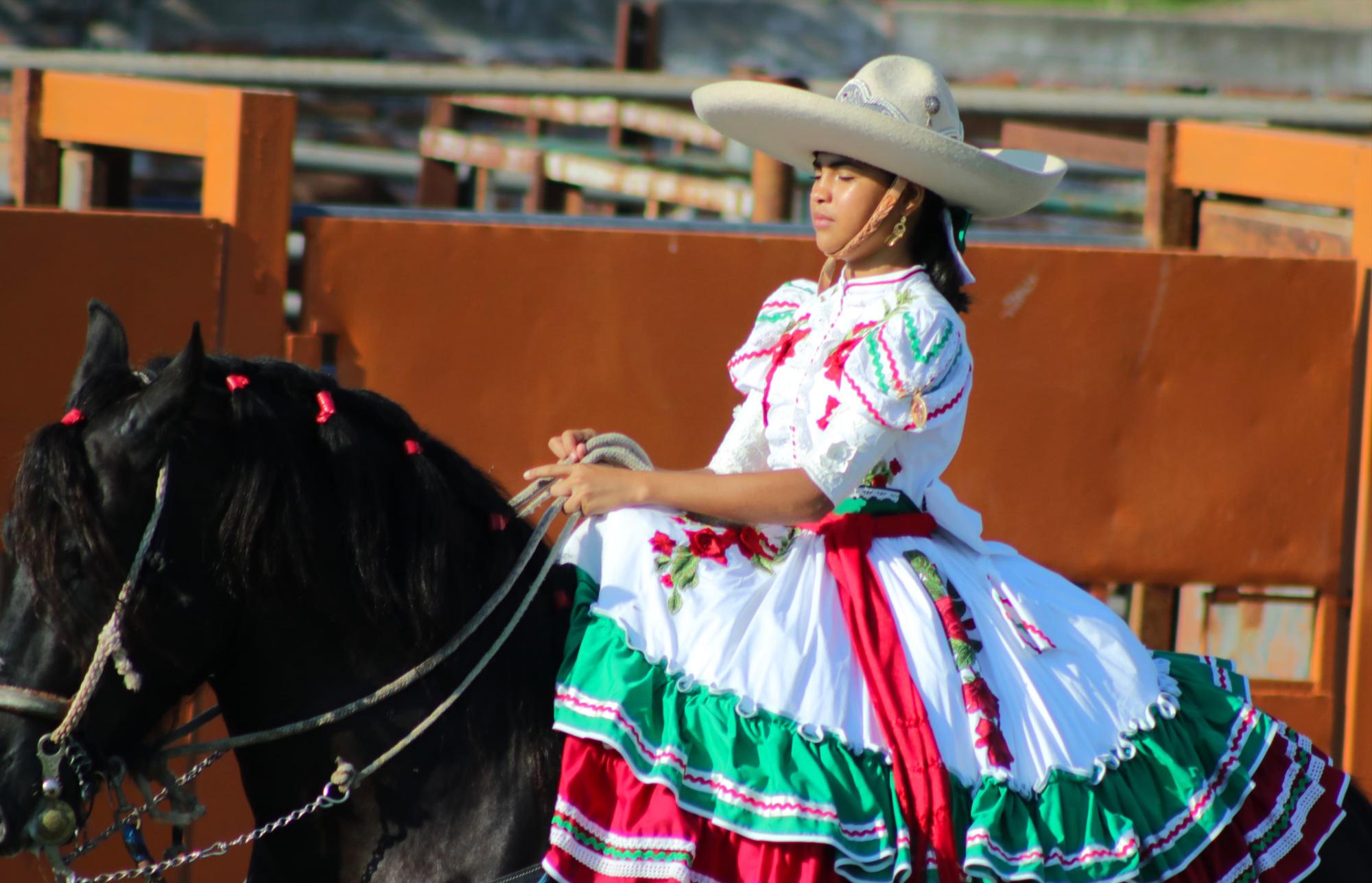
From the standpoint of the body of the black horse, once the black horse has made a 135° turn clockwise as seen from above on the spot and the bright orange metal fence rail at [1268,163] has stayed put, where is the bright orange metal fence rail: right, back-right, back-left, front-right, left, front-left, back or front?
front

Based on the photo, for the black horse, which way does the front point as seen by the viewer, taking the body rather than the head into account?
to the viewer's left

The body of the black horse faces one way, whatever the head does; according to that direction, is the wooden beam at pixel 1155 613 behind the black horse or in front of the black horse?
behind

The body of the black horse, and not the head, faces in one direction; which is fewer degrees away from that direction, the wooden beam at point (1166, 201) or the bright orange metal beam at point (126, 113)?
the bright orange metal beam

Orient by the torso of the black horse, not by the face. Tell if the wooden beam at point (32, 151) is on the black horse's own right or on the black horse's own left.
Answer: on the black horse's own right

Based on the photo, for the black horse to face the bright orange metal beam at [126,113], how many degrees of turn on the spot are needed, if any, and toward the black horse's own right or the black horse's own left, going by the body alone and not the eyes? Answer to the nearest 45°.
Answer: approximately 90° to the black horse's own right

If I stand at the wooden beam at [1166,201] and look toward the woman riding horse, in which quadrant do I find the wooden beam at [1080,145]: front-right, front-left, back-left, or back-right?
back-right

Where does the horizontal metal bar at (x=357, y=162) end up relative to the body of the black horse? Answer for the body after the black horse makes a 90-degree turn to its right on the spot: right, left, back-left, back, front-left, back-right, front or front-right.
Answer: front

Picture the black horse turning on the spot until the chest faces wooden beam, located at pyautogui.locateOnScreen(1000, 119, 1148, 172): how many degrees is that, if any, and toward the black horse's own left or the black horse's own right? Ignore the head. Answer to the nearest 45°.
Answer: approximately 135° to the black horse's own right

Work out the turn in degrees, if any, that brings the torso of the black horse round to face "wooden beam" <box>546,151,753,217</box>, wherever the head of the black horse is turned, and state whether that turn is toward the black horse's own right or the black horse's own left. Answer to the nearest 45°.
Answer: approximately 90° to the black horse's own right
